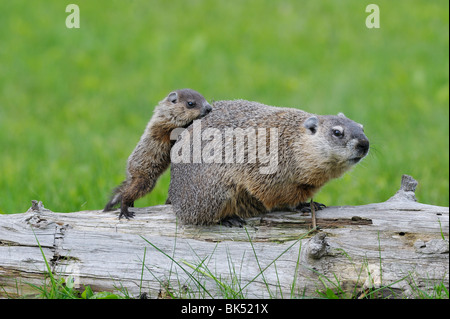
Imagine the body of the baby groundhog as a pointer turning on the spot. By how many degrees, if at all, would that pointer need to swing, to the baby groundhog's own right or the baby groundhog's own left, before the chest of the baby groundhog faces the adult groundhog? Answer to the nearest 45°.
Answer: approximately 45° to the baby groundhog's own right

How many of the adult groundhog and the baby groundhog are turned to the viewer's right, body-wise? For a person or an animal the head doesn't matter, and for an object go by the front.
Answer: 2

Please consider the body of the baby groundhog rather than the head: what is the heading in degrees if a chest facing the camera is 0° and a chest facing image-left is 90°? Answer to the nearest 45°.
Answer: approximately 270°

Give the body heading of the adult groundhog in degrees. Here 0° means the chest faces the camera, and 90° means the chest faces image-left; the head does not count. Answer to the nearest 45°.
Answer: approximately 270°
